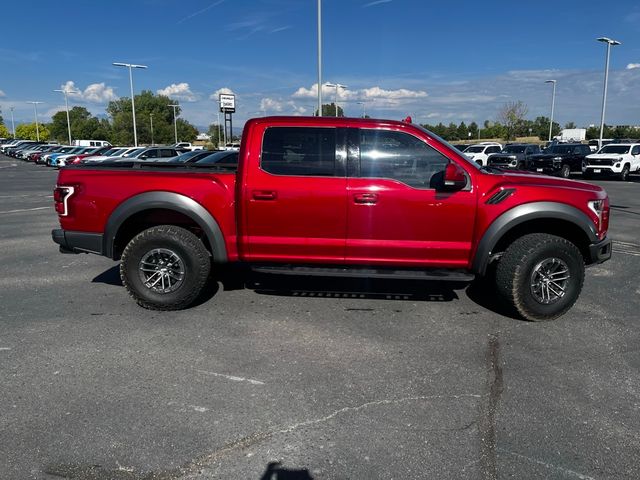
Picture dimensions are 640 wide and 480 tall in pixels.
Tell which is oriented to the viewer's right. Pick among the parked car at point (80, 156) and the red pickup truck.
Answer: the red pickup truck

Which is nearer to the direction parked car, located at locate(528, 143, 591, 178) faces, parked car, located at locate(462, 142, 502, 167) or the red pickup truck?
the red pickup truck

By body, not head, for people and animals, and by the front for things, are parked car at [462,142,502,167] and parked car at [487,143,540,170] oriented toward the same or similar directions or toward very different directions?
same or similar directions

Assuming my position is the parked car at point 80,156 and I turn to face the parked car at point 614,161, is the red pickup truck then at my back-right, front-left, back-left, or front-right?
front-right

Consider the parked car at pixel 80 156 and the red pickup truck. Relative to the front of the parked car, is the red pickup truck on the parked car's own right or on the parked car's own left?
on the parked car's own left

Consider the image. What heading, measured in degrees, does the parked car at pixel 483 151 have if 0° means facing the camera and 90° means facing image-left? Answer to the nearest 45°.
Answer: approximately 45°

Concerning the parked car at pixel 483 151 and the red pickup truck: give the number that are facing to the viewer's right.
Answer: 1

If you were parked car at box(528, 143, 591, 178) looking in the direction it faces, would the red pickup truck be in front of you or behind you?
in front

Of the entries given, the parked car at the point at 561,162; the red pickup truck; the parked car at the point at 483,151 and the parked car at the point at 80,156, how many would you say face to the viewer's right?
1

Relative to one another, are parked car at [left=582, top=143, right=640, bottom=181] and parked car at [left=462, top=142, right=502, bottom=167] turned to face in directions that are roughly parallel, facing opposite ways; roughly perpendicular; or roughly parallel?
roughly parallel

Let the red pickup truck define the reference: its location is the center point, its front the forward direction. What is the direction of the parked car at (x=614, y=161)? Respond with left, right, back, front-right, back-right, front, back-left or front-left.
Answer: front-left

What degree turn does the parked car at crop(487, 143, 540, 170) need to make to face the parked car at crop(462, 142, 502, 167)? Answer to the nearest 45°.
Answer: approximately 90° to its right

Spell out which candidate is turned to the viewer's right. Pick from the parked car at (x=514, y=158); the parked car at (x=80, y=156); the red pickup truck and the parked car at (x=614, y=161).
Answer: the red pickup truck

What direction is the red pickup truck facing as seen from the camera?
to the viewer's right

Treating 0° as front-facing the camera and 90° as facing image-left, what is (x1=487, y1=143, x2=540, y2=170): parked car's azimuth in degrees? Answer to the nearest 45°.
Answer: approximately 45°

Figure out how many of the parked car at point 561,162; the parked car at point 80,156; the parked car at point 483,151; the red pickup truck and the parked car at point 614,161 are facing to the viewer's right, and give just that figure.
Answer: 1

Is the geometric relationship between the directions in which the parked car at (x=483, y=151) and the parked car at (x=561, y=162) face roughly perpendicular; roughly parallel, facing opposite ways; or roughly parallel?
roughly parallel

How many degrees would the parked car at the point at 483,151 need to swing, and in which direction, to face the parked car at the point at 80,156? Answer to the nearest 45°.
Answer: approximately 45° to its right

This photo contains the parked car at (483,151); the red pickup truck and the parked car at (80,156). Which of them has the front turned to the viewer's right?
the red pickup truck

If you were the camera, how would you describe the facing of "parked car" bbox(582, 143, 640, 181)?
facing the viewer and to the left of the viewer
